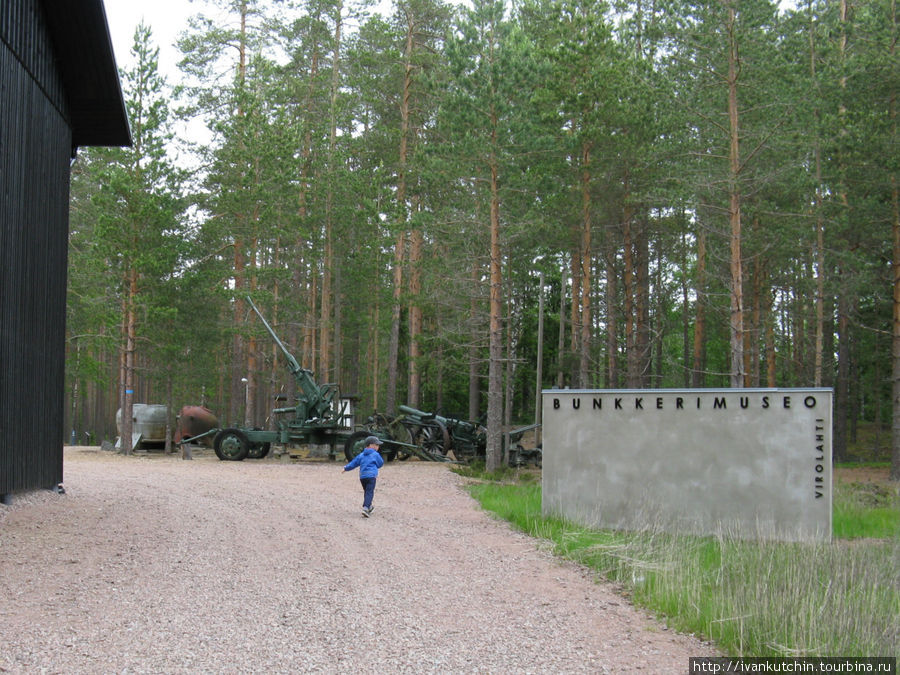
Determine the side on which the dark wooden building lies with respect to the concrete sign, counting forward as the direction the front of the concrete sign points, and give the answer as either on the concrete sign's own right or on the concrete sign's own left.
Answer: on the concrete sign's own right

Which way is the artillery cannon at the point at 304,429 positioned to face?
to the viewer's left

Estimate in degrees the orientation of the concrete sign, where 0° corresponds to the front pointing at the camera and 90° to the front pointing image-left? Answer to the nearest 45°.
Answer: approximately 0°

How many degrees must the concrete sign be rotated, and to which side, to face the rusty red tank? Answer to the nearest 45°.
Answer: approximately 135° to its right

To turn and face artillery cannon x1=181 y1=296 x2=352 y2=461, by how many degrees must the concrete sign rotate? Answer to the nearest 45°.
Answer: approximately 135° to its right

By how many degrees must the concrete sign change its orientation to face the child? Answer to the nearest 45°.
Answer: approximately 90° to its right

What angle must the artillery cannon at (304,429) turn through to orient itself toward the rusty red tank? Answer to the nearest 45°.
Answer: approximately 45° to its right

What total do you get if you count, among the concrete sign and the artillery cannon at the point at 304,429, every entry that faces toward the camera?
1
